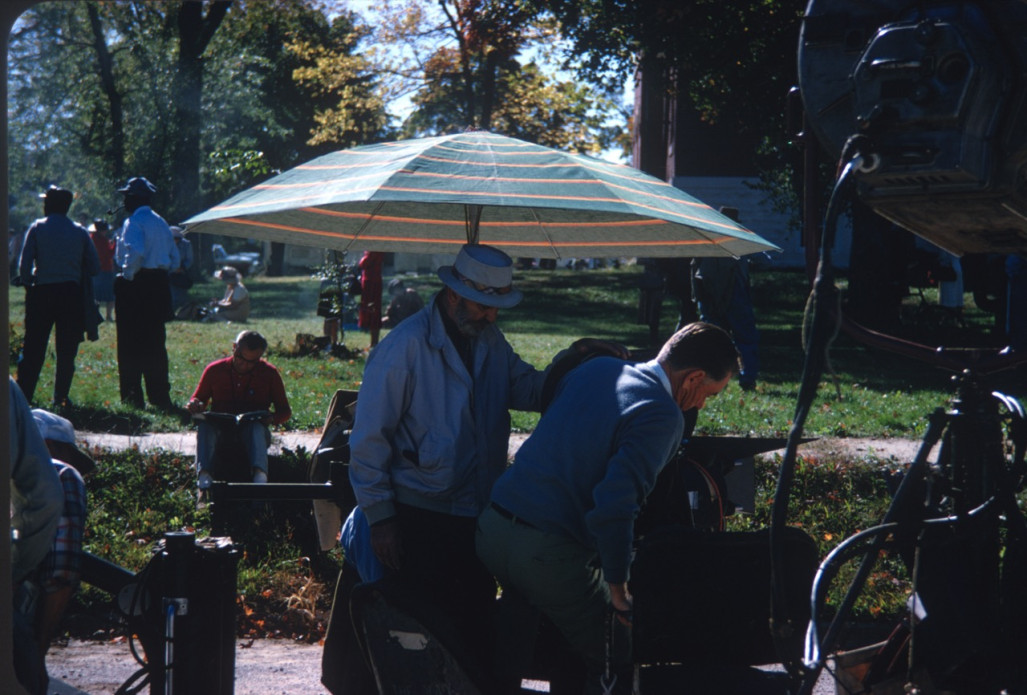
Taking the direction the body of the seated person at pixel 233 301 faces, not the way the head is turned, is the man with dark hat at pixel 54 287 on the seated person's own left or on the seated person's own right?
on the seated person's own left

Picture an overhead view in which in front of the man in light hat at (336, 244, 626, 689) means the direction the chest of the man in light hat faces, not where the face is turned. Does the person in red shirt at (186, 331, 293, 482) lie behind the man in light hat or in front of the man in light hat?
behind

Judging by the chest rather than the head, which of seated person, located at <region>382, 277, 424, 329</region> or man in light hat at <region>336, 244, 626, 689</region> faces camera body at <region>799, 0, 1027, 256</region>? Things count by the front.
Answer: the man in light hat

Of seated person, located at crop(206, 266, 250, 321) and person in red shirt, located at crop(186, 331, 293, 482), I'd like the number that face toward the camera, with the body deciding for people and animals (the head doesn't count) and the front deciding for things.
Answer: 1

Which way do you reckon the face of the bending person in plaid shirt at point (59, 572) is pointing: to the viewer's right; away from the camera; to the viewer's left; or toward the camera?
to the viewer's right

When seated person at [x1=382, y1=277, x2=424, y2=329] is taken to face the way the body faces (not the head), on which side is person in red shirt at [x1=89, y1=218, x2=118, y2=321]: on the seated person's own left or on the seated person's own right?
on the seated person's own right

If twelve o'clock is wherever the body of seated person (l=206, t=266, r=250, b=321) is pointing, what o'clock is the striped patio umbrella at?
The striped patio umbrella is roughly at 9 o'clock from the seated person.

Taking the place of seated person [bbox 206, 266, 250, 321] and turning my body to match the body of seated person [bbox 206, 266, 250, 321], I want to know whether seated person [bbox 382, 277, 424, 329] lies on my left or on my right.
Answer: on my left

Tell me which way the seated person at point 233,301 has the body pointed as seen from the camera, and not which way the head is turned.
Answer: to the viewer's left

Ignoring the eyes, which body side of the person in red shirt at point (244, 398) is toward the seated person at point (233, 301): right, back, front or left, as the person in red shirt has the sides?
back
